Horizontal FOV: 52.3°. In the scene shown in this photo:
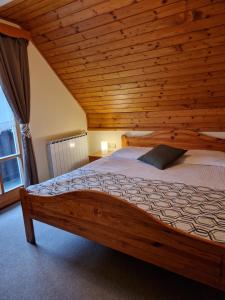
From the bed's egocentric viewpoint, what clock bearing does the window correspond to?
The window is roughly at 3 o'clock from the bed.

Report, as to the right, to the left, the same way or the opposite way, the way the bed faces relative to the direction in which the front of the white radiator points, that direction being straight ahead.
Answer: to the right

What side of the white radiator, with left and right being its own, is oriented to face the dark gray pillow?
front

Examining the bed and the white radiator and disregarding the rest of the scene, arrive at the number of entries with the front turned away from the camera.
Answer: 0

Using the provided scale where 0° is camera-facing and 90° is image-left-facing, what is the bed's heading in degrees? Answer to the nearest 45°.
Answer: approximately 45°

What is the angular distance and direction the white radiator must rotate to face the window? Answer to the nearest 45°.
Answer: approximately 90° to its right

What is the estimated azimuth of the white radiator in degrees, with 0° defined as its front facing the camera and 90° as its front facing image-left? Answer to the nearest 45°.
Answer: approximately 315°

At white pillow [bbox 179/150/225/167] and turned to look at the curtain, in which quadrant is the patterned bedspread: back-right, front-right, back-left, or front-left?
front-left

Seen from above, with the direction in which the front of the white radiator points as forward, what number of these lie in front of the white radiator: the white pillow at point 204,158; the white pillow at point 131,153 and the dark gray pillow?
3
